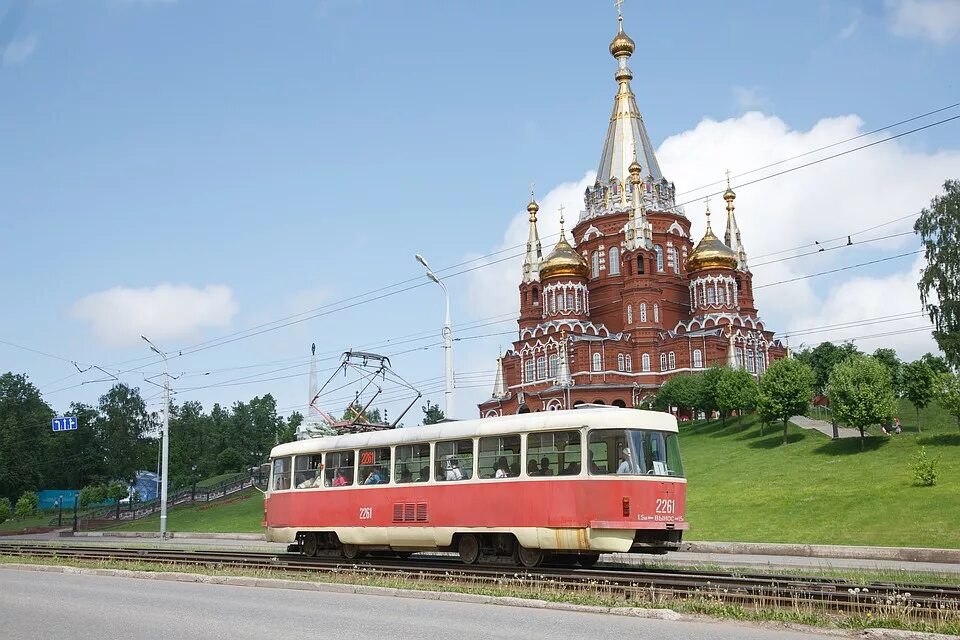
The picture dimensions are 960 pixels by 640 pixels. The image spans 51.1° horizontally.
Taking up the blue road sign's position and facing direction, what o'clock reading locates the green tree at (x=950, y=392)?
The green tree is roughly at 10 o'clock from the blue road sign.

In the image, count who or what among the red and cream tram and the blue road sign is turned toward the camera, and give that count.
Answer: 1

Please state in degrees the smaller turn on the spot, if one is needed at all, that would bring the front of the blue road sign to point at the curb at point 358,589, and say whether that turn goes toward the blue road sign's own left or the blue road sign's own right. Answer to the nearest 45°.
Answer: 0° — it already faces it

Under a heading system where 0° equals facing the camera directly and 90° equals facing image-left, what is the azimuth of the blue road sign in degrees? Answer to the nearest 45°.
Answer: approximately 0°

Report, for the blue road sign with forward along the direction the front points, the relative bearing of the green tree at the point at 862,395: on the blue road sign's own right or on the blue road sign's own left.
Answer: on the blue road sign's own left

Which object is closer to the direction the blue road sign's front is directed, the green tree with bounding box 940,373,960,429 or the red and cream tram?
the red and cream tram

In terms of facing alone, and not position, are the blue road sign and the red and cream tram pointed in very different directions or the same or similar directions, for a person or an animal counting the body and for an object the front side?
very different directions
